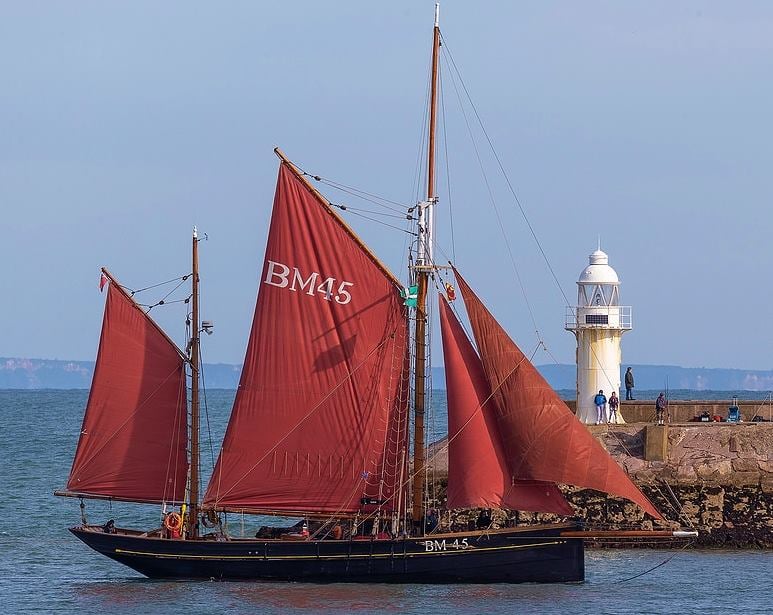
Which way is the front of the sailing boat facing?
to the viewer's right

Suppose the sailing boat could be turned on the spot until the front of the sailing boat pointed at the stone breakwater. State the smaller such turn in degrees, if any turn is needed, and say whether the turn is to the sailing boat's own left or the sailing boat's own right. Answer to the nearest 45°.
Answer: approximately 45° to the sailing boat's own left
